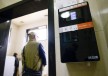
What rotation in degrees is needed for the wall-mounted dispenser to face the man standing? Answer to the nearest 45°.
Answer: approximately 135° to its right

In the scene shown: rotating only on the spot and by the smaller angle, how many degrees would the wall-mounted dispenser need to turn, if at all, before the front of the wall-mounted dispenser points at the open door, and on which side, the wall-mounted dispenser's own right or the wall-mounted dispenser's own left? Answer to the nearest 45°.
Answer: approximately 135° to the wall-mounted dispenser's own right

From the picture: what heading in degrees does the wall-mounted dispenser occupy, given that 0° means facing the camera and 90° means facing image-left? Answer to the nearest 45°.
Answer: approximately 0°

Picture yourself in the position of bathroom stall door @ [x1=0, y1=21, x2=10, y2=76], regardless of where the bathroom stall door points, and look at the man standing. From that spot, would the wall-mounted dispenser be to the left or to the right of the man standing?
right
